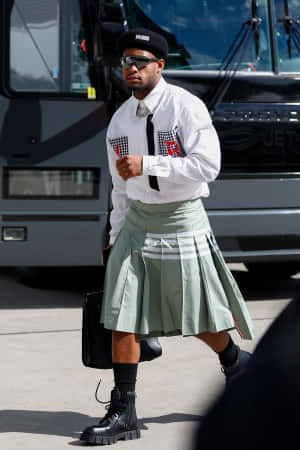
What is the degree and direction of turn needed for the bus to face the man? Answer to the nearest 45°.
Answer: approximately 45° to its right

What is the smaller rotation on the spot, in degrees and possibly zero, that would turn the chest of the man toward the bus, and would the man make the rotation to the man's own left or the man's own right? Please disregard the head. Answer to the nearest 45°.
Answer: approximately 135° to the man's own right

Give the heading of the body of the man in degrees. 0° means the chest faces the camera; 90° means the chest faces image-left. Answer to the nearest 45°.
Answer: approximately 45°

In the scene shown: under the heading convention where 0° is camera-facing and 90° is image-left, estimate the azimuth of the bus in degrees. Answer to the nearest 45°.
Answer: approximately 315°
